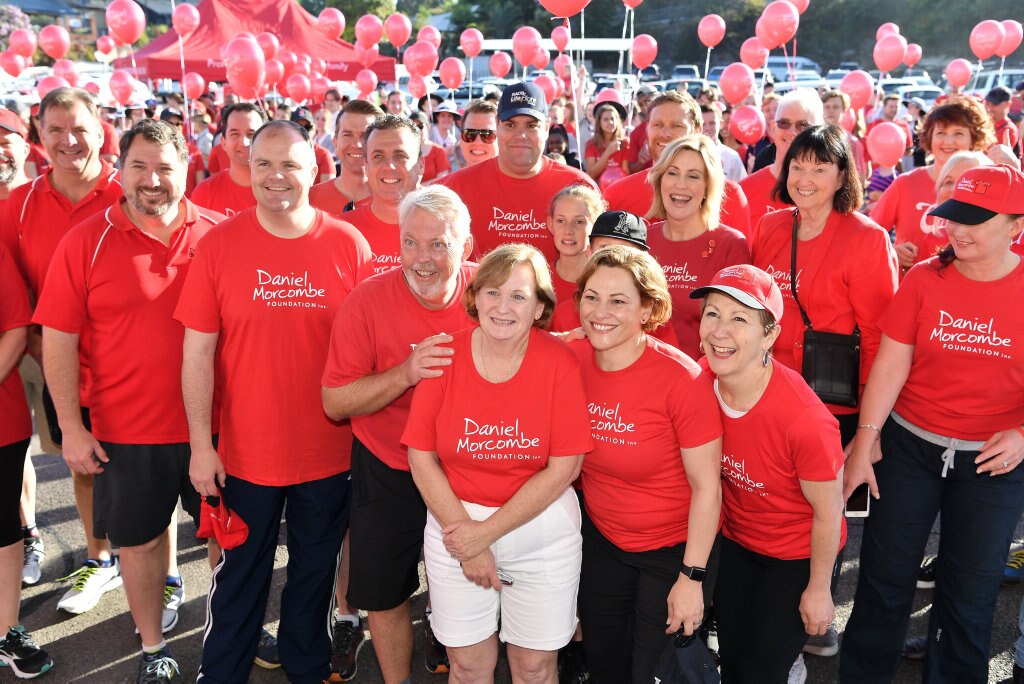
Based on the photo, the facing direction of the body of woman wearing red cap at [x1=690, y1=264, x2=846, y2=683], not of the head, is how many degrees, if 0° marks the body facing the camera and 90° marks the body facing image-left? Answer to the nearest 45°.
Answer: approximately 45°

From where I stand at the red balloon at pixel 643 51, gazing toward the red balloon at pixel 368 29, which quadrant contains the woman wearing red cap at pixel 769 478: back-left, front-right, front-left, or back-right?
back-left

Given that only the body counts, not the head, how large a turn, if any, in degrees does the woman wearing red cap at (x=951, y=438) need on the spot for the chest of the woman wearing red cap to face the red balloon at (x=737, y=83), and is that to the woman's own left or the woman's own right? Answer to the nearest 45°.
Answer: approximately 180°

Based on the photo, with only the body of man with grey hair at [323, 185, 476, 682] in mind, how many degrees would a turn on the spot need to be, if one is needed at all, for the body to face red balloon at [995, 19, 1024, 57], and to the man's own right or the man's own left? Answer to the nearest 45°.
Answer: approximately 90° to the man's own left

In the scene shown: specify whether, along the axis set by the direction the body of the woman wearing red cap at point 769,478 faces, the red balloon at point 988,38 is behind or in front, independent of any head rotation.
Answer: behind

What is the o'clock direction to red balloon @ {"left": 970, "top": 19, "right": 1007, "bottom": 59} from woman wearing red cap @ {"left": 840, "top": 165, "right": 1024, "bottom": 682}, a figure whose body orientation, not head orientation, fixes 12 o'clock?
The red balloon is roughly at 6 o'clock from the woman wearing red cap.

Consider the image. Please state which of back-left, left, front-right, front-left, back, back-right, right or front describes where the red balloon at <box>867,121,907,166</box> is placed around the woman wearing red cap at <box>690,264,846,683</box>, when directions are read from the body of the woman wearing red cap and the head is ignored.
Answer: back-right

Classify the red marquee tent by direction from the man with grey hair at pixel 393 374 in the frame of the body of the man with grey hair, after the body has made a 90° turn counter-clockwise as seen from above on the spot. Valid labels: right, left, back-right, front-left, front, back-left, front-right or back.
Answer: front-left

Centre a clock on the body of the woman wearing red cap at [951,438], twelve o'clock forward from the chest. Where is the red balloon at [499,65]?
The red balloon is roughly at 5 o'clock from the woman wearing red cap.

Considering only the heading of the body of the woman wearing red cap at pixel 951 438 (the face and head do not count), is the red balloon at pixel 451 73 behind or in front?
behind

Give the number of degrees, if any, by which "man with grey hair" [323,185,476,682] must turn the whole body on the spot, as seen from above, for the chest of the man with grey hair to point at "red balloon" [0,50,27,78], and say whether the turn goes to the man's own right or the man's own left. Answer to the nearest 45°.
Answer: approximately 180°

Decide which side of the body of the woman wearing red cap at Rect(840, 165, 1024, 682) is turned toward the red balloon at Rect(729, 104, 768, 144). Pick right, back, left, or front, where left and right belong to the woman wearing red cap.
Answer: back
